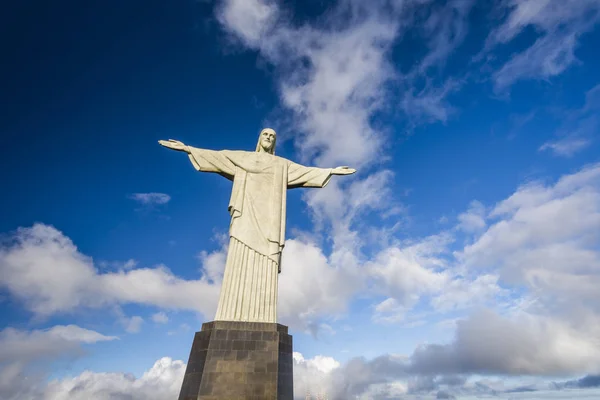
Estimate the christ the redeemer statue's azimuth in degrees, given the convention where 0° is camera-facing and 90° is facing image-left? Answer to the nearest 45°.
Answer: approximately 0°
